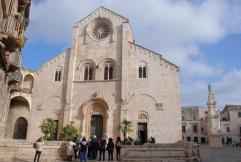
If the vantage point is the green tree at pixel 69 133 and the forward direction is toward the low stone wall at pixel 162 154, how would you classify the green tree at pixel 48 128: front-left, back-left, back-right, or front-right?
back-right

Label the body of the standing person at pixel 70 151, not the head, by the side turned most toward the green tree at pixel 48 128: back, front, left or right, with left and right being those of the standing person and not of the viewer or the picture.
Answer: left

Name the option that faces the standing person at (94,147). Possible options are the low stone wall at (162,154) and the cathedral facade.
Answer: the cathedral facade

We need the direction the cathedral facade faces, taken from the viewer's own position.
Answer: facing the viewer

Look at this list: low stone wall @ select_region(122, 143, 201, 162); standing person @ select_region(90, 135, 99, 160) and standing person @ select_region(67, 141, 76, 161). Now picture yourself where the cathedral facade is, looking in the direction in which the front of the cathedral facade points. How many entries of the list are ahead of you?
3

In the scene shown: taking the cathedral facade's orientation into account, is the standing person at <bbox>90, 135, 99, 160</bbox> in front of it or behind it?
in front

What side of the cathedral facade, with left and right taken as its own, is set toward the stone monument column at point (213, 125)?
left
